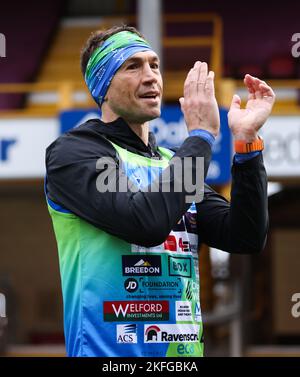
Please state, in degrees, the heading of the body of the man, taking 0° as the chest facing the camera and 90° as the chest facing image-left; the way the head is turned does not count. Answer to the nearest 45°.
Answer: approximately 315°
